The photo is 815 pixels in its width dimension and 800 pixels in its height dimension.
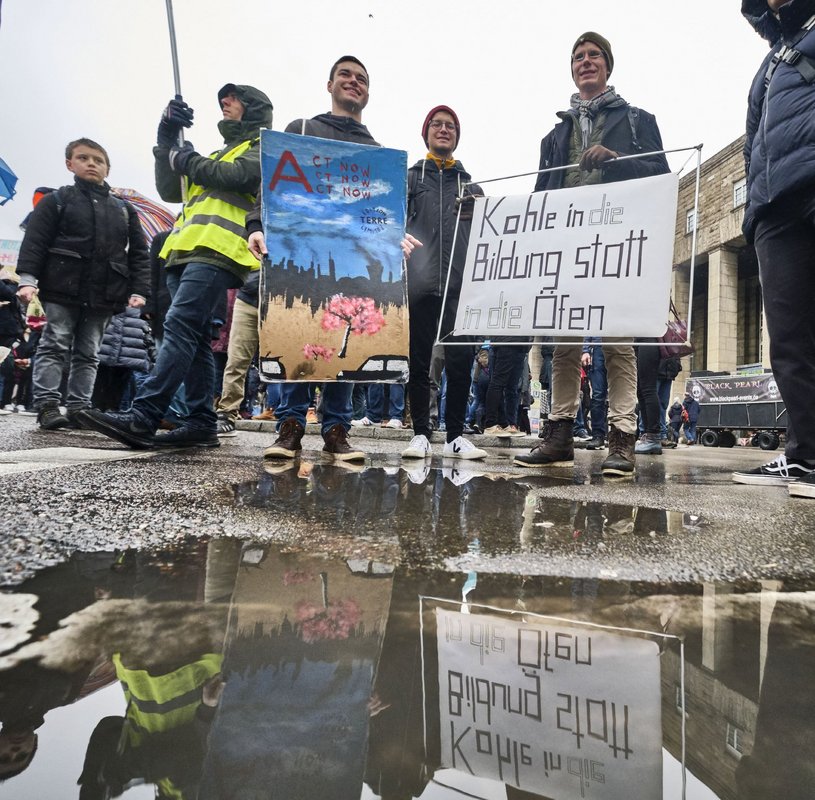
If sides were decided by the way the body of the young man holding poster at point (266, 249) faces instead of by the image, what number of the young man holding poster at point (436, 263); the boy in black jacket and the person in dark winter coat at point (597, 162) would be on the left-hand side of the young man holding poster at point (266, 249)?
2

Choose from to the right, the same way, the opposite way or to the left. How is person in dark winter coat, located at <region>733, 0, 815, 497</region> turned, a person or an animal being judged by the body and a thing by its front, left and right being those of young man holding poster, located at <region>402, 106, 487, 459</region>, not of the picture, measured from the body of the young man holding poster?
to the right

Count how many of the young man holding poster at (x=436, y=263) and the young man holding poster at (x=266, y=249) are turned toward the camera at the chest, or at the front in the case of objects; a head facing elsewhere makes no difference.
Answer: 2

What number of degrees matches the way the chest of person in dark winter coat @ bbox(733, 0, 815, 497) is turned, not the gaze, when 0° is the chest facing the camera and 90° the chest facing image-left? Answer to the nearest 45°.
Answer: approximately 45°

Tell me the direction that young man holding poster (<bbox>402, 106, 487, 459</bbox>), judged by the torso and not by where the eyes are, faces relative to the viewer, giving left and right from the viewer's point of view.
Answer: facing the viewer

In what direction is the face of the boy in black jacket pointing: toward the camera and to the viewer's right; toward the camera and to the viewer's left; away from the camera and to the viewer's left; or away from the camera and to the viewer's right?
toward the camera and to the viewer's right

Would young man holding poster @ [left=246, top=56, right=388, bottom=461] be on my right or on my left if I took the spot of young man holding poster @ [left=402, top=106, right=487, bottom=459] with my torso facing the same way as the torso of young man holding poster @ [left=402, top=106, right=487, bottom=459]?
on my right

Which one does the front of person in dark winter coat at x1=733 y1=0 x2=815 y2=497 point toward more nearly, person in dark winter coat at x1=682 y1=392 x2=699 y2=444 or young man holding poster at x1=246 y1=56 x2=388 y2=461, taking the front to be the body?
the young man holding poster

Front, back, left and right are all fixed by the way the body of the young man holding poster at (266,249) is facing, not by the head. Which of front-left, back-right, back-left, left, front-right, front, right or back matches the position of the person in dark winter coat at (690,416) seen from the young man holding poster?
back-left

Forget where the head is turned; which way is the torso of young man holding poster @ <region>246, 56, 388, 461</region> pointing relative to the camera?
toward the camera

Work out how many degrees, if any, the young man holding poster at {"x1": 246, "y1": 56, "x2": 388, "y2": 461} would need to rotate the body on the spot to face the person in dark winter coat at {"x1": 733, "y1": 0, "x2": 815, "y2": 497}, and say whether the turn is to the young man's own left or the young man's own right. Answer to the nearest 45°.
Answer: approximately 45° to the young man's own left

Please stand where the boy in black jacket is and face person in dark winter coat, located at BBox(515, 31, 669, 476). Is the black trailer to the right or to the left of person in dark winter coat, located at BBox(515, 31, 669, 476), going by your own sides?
left
